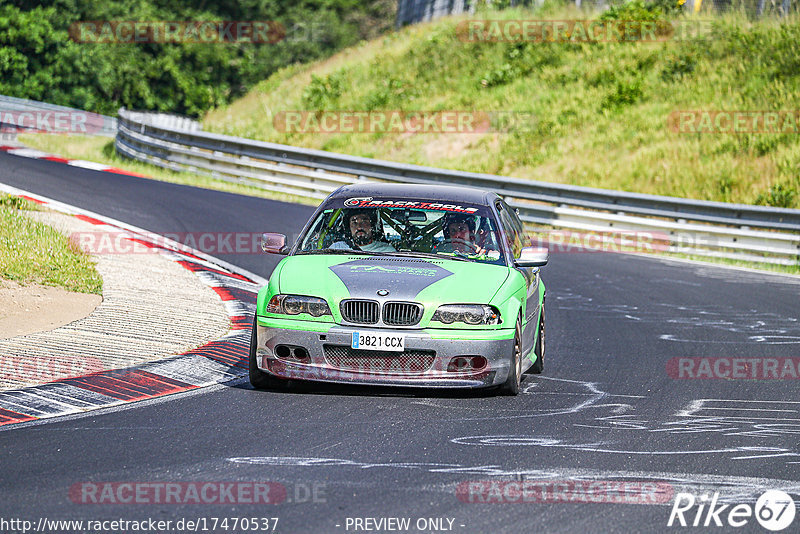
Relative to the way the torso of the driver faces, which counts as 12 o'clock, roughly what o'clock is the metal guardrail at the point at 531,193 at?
The metal guardrail is roughly at 6 o'clock from the driver.

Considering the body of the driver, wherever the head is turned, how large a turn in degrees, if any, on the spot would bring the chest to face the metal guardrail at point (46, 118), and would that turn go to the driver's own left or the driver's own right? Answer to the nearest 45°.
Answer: approximately 135° to the driver's own right

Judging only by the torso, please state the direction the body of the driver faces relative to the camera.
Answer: toward the camera

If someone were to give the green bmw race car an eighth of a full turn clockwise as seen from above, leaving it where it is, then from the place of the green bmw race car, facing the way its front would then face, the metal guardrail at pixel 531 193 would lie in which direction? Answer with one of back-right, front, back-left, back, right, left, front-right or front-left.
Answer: back-right
